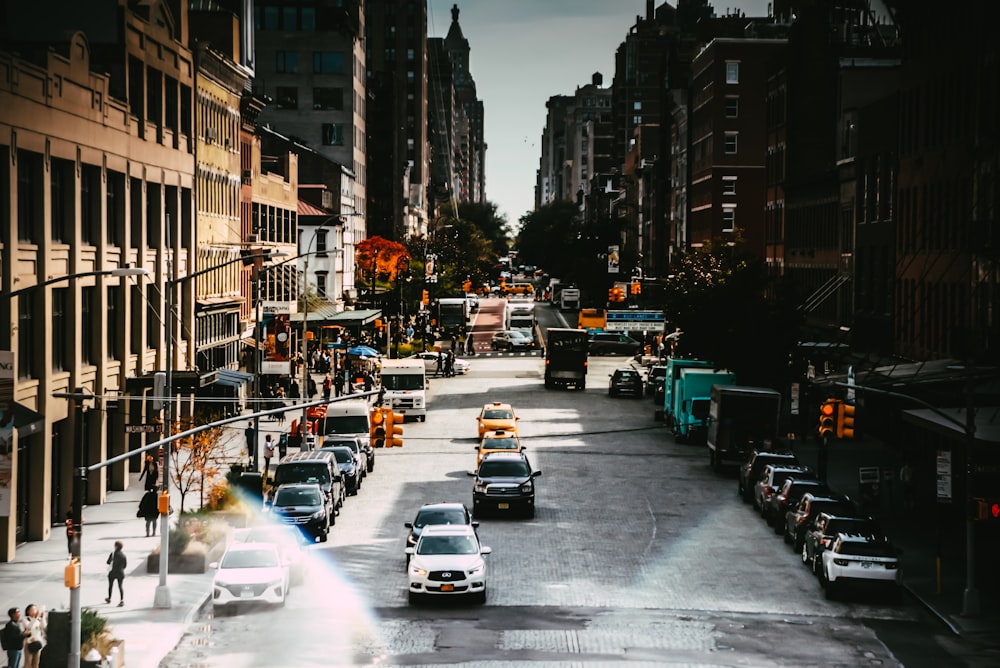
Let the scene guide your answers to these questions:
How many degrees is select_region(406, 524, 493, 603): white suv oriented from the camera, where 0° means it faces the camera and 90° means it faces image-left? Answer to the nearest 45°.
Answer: approximately 0°

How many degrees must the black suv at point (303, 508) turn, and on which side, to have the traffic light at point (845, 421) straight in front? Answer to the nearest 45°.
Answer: approximately 90° to its left

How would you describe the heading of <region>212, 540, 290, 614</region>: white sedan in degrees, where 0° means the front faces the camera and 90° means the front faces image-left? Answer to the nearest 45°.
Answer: approximately 0°

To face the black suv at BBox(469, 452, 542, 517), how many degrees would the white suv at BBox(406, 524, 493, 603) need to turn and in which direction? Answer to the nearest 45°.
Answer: approximately 180°
